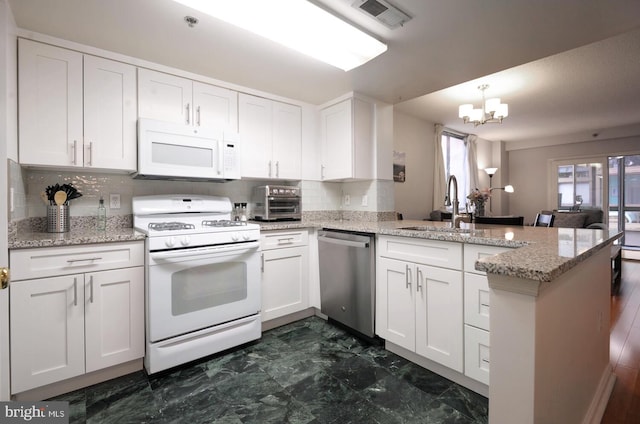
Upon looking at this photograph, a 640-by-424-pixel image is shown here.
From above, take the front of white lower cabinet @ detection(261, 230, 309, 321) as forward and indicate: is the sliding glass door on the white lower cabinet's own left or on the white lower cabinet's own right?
on the white lower cabinet's own left

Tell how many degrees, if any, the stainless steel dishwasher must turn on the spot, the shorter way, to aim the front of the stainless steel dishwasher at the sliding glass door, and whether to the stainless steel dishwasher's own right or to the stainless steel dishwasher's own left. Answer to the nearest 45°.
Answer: approximately 180°

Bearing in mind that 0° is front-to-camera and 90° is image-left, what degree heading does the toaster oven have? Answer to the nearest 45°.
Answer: approximately 315°

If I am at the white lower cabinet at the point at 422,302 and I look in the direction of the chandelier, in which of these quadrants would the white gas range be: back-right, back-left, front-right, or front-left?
back-left

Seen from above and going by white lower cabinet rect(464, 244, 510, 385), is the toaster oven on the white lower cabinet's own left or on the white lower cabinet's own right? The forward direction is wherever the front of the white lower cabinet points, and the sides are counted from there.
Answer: on the white lower cabinet's own right

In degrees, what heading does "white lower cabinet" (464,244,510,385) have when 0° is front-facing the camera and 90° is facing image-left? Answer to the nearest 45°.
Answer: approximately 45°
